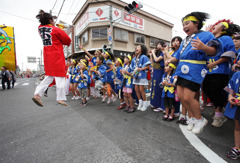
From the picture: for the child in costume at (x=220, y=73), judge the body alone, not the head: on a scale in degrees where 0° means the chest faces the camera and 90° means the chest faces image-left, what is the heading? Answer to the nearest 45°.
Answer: approximately 90°

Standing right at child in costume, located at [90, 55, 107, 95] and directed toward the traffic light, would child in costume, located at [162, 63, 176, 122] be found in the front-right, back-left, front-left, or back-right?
back-right

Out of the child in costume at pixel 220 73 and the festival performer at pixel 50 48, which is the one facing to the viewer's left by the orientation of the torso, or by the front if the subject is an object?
the child in costume
